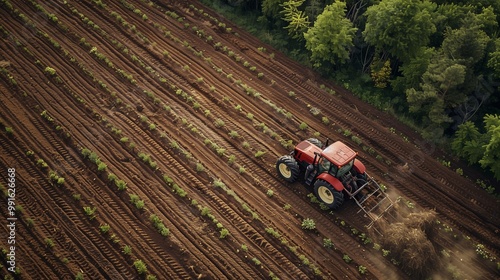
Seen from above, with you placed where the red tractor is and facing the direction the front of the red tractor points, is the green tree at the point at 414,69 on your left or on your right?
on your right

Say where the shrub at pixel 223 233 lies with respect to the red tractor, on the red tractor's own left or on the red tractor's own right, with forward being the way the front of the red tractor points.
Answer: on the red tractor's own left

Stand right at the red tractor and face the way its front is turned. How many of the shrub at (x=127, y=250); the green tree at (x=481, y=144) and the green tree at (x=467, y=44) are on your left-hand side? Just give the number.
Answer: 1

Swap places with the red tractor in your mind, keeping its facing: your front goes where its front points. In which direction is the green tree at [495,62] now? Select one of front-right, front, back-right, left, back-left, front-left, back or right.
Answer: right

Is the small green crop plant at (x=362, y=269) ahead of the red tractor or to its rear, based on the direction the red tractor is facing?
to the rear

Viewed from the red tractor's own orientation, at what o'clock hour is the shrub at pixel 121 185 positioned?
The shrub is roughly at 10 o'clock from the red tractor.

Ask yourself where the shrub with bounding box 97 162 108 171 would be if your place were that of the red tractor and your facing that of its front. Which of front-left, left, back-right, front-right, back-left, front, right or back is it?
front-left

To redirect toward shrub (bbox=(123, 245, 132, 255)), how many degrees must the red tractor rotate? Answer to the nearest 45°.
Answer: approximately 90° to its left

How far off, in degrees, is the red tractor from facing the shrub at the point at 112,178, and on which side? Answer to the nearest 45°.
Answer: approximately 45° to its left

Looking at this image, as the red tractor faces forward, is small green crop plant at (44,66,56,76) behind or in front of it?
in front

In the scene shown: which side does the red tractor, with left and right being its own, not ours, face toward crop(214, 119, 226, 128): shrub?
front

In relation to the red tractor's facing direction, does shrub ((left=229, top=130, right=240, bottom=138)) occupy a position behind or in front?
in front

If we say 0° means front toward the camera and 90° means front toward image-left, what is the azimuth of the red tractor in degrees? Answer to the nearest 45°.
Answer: approximately 135°

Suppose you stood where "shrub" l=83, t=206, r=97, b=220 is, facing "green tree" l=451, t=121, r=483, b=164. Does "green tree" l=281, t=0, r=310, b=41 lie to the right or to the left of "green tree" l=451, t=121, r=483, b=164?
left

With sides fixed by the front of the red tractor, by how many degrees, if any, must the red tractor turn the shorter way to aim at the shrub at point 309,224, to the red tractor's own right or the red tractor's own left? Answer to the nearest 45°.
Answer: approximately 90° to the red tractor's own left
